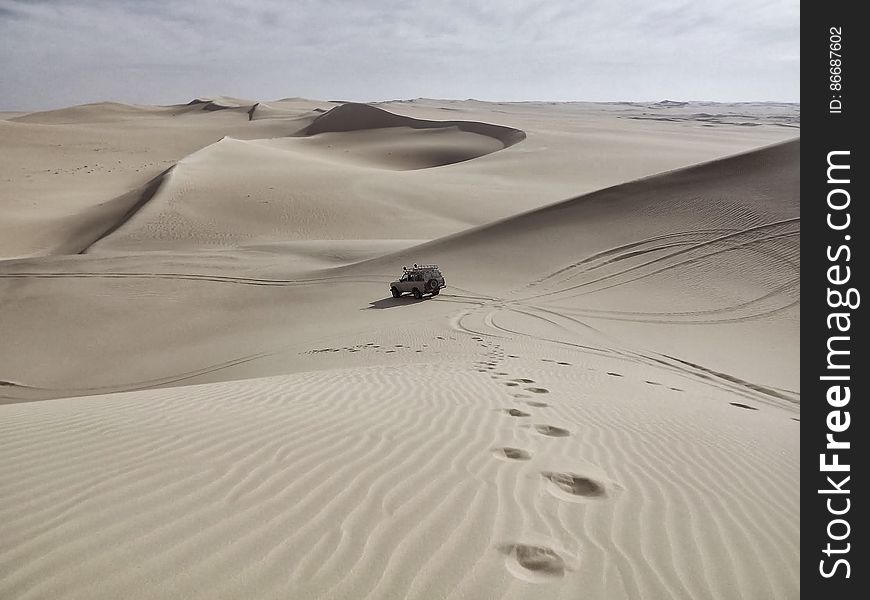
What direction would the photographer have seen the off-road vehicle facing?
facing away from the viewer and to the left of the viewer
